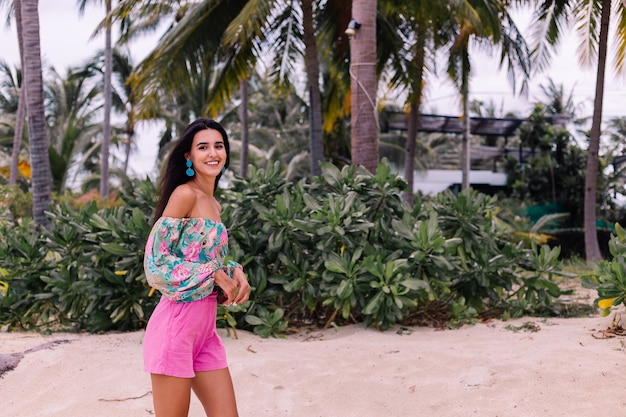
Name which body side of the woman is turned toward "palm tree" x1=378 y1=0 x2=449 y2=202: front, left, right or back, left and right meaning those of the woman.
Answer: left

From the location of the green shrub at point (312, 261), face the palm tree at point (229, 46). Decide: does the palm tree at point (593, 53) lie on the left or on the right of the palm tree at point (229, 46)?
right

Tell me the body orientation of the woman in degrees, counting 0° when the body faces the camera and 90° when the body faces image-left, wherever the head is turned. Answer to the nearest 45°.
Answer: approximately 270°

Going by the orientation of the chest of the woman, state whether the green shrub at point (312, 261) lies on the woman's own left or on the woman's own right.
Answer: on the woman's own left

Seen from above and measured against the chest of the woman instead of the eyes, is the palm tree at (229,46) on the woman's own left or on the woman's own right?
on the woman's own left
